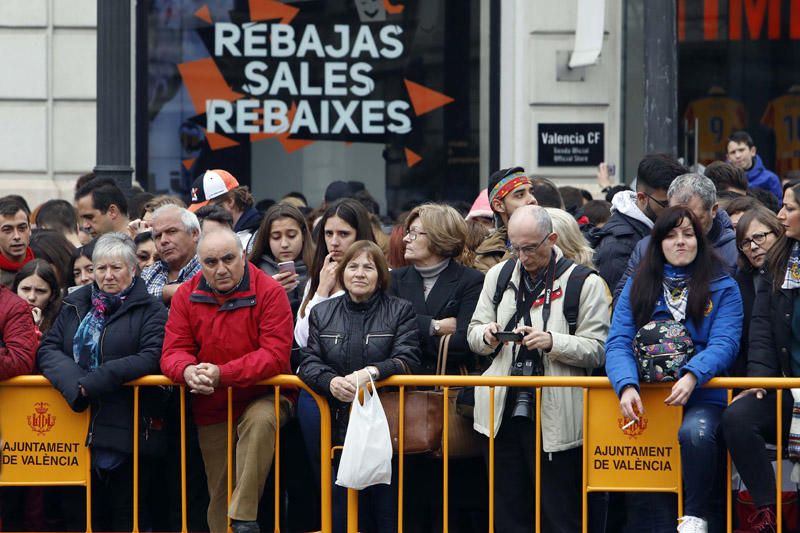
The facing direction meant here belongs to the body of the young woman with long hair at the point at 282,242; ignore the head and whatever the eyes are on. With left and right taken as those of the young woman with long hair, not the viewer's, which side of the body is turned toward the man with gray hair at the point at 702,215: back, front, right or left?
left

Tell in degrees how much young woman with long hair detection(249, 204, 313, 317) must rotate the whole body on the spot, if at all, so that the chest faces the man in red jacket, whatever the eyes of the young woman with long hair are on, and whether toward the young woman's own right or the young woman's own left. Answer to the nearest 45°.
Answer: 0° — they already face them

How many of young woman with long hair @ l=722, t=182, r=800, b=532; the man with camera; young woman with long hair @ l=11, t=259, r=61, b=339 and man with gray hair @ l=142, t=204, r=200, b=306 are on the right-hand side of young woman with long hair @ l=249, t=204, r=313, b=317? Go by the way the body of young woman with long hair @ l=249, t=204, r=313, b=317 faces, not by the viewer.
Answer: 2

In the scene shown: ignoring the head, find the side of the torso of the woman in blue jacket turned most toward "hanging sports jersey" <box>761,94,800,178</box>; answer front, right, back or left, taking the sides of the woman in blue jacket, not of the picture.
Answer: back

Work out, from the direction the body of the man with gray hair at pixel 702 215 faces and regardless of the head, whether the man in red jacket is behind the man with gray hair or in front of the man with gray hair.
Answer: in front

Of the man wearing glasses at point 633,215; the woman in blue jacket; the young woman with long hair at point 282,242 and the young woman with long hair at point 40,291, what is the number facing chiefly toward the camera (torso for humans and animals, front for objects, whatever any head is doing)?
3
